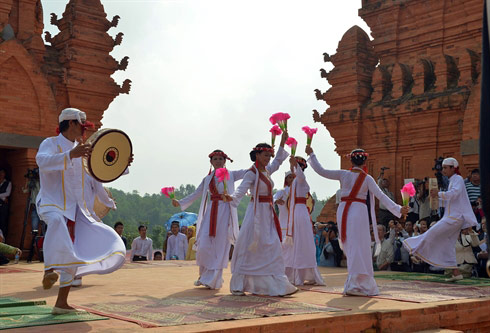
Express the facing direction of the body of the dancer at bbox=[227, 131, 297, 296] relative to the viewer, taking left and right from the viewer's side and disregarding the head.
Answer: facing the viewer and to the right of the viewer

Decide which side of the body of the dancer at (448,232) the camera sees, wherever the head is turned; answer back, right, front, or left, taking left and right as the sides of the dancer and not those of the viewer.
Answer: left

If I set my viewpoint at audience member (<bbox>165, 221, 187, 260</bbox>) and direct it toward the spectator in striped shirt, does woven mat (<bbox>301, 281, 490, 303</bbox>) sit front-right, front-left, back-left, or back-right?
front-right

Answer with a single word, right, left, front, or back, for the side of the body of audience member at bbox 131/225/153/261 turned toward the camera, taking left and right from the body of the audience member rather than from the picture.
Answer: front

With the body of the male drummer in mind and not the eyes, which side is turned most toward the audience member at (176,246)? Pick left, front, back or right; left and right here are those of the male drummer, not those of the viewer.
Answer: left

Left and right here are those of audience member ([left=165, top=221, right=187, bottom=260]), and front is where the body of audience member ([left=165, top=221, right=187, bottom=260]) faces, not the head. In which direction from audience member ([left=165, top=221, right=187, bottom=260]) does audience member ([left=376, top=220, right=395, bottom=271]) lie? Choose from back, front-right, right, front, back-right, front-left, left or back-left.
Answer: front-left

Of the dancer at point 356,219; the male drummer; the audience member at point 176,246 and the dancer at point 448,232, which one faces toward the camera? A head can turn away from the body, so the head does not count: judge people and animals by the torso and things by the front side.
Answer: the audience member

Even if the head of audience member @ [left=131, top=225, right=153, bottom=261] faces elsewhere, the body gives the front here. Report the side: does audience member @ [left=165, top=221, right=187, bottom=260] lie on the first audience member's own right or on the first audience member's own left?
on the first audience member's own left

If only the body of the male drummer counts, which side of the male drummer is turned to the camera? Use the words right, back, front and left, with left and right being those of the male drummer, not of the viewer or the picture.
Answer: right

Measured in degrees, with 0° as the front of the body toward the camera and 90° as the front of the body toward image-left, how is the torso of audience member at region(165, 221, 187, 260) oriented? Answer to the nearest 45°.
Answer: approximately 0°

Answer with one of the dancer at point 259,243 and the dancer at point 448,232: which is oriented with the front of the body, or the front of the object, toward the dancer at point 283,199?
the dancer at point 448,232
